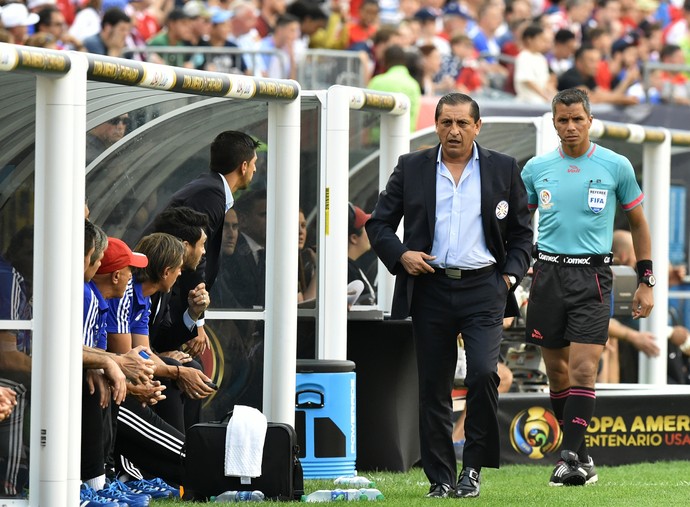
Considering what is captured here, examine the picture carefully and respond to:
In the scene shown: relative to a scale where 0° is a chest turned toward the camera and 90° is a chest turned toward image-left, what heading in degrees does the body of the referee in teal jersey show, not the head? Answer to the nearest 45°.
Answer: approximately 0°

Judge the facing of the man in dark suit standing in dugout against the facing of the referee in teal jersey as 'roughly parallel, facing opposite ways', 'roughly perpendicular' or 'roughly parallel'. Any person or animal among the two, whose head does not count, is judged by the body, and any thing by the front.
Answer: roughly perpendicular

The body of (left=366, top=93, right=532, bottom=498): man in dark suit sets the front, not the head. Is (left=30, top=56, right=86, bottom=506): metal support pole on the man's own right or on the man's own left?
on the man's own right

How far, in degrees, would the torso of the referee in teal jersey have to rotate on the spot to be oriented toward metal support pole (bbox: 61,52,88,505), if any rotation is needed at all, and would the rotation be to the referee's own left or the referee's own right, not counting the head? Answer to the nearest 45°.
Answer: approximately 45° to the referee's own right

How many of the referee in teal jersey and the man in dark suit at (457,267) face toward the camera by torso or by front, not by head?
2
